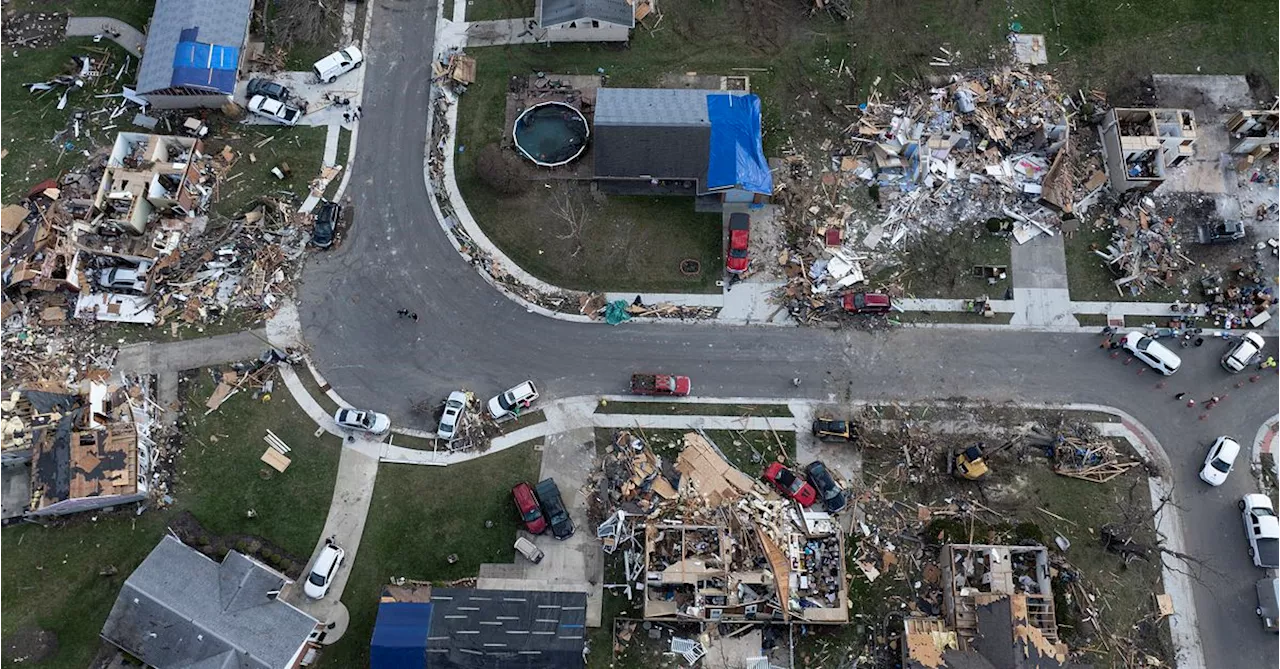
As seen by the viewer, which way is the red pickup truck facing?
to the viewer's right

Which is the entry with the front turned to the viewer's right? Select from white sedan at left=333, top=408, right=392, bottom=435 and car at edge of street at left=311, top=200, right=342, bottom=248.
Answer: the white sedan

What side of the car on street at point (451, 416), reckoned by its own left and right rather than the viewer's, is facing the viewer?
back

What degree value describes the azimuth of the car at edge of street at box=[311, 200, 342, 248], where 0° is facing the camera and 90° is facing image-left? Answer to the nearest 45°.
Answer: approximately 0°

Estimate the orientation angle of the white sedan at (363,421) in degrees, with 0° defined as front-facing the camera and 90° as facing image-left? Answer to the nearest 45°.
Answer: approximately 270°

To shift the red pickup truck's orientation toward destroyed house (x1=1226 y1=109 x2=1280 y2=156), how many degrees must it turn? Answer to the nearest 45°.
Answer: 0° — it already faces it

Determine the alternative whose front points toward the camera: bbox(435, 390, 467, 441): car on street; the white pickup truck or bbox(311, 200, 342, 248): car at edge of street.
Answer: bbox(311, 200, 342, 248): car at edge of street
